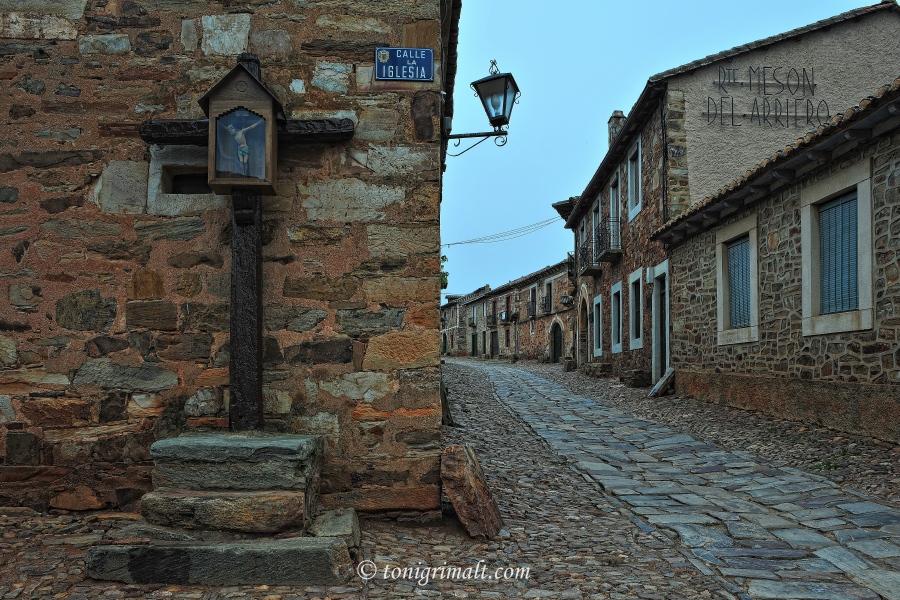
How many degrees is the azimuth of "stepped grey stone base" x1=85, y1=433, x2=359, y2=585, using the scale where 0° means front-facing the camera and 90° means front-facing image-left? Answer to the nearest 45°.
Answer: approximately 0°

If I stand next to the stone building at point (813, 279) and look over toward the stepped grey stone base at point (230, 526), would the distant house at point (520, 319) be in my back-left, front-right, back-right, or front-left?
back-right

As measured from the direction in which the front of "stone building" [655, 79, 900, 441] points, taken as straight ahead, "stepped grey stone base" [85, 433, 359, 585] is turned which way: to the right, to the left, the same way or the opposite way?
to the left

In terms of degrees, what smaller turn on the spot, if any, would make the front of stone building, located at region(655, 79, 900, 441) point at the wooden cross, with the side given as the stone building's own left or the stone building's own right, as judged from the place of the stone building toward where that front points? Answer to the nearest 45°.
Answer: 0° — it already faces it

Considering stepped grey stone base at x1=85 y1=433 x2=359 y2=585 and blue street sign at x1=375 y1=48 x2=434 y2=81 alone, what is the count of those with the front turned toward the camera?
2
